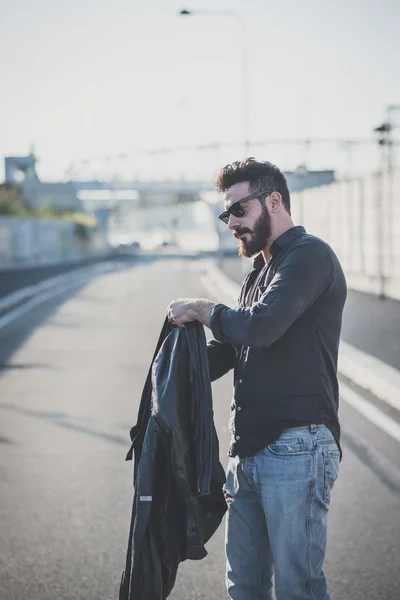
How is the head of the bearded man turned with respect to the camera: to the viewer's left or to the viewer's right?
to the viewer's left

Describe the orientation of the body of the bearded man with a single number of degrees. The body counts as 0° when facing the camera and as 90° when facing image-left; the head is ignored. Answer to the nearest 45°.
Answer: approximately 45°
